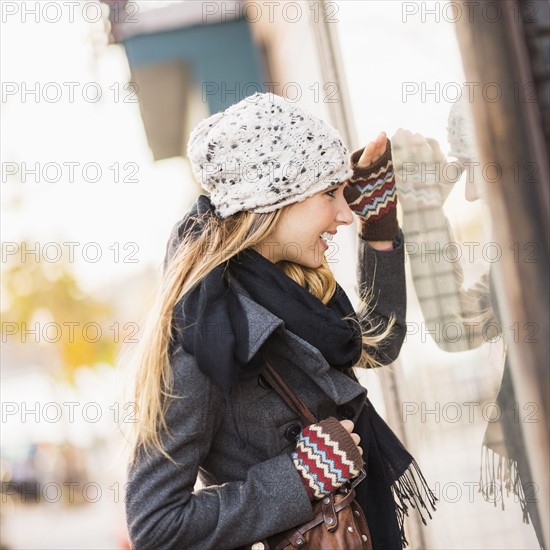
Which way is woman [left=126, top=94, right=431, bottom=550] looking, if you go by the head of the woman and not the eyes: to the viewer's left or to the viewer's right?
to the viewer's right

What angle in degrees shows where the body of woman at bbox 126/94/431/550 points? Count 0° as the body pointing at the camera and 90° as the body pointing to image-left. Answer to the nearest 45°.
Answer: approximately 270°
